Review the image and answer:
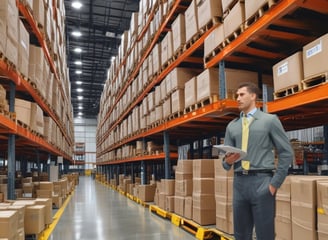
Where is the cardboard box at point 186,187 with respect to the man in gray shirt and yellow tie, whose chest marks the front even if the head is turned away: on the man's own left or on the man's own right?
on the man's own right

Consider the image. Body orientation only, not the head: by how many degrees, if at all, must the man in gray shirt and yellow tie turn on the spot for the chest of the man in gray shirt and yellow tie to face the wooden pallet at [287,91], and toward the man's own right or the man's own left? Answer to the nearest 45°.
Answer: approximately 135° to the man's own right

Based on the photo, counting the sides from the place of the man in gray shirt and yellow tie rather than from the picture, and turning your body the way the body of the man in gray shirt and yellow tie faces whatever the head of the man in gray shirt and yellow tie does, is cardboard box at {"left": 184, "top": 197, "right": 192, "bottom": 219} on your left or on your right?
on your right

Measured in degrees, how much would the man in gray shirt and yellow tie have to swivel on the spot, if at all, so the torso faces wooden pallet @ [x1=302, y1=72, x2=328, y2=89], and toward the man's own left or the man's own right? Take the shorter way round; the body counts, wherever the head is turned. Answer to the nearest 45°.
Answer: approximately 180°

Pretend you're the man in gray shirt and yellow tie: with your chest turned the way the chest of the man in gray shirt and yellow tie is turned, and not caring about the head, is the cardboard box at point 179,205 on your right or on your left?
on your right

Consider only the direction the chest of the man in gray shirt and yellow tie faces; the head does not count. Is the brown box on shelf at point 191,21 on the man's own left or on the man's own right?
on the man's own right

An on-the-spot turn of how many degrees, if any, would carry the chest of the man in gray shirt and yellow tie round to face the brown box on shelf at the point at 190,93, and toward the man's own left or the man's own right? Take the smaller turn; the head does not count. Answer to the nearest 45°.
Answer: approximately 135° to the man's own right

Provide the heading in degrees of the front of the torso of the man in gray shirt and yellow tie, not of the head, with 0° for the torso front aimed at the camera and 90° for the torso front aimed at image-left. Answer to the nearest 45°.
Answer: approximately 45°

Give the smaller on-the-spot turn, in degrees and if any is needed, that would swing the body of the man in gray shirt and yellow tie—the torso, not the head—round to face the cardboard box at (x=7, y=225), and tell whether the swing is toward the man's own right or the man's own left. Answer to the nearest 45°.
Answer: approximately 45° to the man's own right
